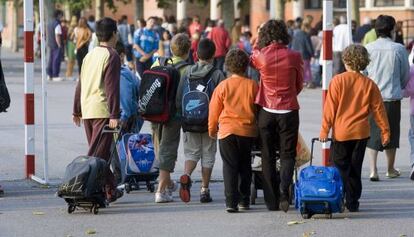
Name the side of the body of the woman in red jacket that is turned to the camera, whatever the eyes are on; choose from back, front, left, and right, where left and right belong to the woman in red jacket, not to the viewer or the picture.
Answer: back

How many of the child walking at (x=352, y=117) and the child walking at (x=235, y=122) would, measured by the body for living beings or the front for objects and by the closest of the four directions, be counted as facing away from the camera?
2

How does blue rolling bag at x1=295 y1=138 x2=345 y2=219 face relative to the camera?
toward the camera

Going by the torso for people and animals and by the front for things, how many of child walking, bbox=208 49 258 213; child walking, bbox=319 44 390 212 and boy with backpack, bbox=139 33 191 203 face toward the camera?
0

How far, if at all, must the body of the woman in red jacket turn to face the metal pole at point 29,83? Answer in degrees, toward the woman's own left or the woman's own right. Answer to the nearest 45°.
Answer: approximately 45° to the woman's own left

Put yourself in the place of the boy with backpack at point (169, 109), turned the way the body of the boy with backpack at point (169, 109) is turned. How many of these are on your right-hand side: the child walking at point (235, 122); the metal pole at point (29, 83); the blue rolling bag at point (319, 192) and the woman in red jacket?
3

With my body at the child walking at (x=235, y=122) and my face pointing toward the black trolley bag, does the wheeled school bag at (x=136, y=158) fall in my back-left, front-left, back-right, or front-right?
front-right

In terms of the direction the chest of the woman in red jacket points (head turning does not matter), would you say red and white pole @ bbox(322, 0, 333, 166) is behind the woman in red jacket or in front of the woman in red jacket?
in front

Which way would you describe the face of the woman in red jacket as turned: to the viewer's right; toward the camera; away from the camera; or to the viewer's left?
away from the camera

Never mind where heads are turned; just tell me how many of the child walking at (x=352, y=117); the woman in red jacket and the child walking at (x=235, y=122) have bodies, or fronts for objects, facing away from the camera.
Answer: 3

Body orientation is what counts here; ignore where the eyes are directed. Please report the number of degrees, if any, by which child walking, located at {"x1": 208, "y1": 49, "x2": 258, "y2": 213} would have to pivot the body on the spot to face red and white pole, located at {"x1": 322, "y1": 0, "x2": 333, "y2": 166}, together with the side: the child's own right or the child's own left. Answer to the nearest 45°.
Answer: approximately 45° to the child's own right

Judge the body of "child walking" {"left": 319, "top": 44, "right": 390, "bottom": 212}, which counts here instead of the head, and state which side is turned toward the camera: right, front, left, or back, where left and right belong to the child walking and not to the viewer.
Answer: back

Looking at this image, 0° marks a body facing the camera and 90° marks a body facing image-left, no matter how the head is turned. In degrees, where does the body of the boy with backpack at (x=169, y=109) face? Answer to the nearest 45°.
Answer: approximately 225°

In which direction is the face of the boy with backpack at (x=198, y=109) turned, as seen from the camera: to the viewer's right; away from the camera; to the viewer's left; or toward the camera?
away from the camera

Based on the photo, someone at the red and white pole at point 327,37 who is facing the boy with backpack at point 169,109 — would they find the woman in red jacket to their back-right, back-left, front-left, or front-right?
front-left

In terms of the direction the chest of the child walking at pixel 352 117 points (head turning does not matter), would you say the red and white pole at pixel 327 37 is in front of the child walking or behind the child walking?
in front

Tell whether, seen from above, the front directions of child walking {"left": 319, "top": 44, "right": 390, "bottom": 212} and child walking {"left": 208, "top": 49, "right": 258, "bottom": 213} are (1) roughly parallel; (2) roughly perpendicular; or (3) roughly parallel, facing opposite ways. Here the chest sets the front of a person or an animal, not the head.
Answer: roughly parallel

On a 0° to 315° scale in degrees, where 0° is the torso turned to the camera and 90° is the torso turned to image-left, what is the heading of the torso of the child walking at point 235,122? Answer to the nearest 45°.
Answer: approximately 180°

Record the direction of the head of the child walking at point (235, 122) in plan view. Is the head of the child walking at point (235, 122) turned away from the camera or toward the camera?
away from the camera
